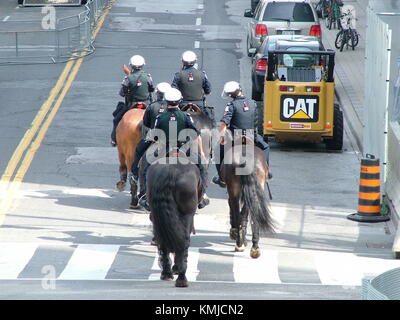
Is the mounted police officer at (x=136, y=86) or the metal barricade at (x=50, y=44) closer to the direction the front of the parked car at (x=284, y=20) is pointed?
the metal barricade

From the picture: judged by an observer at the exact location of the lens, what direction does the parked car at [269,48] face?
facing away from the viewer

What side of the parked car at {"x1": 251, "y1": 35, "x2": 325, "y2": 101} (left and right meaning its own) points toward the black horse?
back

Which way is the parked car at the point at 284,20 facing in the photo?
away from the camera

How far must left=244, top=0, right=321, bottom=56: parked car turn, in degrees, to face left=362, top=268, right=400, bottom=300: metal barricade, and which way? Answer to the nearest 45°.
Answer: approximately 180°

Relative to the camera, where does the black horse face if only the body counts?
away from the camera

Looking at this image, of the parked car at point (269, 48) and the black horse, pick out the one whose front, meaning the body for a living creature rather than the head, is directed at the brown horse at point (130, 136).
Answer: the black horse

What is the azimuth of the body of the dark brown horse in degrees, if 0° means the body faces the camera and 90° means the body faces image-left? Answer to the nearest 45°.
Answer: approximately 180°

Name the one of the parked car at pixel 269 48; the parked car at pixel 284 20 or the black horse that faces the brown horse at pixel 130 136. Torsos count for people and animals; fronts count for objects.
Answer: the black horse

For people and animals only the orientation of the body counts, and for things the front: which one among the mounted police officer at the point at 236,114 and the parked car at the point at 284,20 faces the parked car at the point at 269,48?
the mounted police officer

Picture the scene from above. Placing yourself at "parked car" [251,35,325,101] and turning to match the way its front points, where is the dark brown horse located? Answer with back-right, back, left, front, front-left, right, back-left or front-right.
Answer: back

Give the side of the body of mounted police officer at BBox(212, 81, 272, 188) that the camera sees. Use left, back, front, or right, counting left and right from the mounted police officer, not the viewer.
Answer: back
